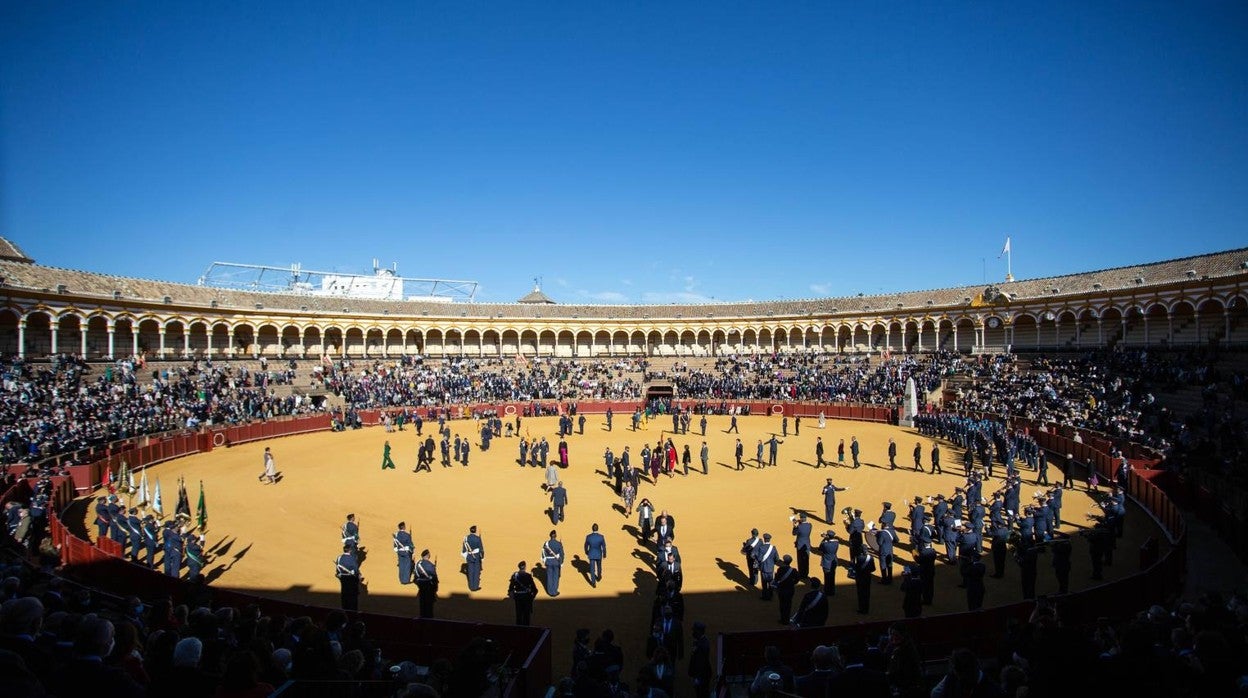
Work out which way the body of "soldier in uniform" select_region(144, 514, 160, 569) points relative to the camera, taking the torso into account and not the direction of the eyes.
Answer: to the viewer's right

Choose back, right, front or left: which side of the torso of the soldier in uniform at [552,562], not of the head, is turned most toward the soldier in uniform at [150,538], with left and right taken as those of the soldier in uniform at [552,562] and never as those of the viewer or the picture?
left

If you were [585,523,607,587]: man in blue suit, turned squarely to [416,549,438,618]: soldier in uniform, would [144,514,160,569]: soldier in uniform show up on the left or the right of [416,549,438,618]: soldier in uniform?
right

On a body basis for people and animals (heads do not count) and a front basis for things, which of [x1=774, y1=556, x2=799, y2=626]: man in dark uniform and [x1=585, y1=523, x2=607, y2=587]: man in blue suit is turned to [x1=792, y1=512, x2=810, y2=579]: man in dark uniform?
[x1=774, y1=556, x2=799, y2=626]: man in dark uniform

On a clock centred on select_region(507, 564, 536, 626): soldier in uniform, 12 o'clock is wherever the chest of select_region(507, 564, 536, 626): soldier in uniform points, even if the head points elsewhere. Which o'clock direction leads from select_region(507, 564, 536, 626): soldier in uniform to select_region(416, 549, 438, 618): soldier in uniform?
select_region(416, 549, 438, 618): soldier in uniform is roughly at 10 o'clock from select_region(507, 564, 536, 626): soldier in uniform.

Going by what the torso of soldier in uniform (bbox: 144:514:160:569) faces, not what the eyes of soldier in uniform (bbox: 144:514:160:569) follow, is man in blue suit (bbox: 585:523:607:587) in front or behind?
in front

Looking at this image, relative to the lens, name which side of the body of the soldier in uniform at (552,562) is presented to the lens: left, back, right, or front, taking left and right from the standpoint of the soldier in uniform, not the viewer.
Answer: back

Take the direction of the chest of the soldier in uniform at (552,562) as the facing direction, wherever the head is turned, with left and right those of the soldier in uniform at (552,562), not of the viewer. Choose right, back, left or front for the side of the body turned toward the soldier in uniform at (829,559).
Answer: right

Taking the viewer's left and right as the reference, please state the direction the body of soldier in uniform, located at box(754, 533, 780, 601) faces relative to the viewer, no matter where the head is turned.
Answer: facing away from the viewer

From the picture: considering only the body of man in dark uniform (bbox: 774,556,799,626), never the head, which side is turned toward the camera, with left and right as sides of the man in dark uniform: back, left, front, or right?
back

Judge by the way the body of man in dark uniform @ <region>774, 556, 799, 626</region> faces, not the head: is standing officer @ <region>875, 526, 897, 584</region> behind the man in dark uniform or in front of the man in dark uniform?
in front

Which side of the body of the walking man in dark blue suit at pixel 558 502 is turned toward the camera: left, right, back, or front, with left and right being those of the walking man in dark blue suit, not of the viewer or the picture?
back

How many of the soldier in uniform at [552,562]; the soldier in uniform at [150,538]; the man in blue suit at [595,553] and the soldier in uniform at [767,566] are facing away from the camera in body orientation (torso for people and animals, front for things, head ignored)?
3

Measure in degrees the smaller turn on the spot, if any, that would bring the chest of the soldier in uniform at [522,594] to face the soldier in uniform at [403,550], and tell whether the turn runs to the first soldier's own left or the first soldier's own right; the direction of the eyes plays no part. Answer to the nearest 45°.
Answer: approximately 45° to the first soldier's own left
